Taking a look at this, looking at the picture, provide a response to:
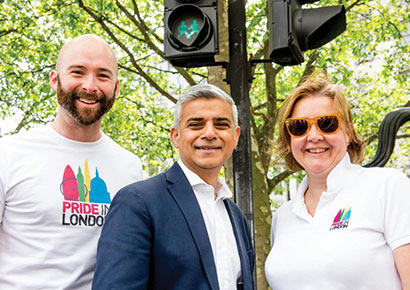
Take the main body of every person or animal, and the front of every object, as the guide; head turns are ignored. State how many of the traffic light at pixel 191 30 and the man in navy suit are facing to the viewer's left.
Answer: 0

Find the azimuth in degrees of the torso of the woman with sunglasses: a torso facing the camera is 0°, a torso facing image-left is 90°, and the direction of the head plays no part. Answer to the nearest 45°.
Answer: approximately 45°

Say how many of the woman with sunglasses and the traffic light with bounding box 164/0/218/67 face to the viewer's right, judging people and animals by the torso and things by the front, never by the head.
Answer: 0

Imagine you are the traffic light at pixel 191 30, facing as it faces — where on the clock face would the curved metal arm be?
The curved metal arm is roughly at 8 o'clock from the traffic light.

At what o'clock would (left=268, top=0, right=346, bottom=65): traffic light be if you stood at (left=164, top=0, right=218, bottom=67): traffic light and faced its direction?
(left=268, top=0, right=346, bottom=65): traffic light is roughly at 9 o'clock from (left=164, top=0, right=218, bottom=67): traffic light.

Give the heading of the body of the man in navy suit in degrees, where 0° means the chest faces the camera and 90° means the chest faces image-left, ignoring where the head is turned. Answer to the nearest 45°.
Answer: approximately 315°
